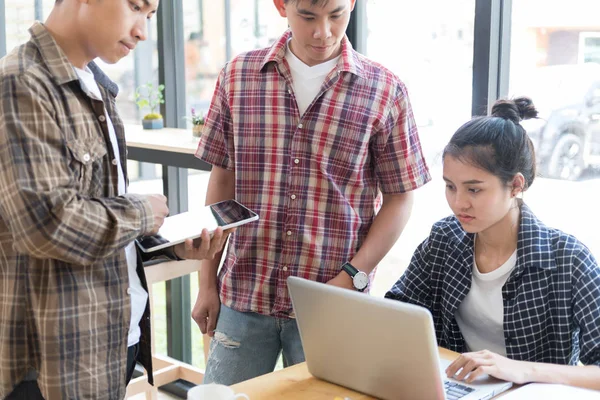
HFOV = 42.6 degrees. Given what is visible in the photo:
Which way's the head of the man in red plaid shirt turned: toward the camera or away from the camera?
toward the camera

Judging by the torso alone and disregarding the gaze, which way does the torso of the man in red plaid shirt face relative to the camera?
toward the camera

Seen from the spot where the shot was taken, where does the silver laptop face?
facing away from the viewer and to the right of the viewer

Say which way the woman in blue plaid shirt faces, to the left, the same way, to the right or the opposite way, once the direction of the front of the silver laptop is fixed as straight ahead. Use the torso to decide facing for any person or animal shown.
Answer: the opposite way

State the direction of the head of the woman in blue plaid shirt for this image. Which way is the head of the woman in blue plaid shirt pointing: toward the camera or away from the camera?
toward the camera

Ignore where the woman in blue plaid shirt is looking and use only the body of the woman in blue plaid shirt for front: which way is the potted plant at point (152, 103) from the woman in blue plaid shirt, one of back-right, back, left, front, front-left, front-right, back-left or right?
right

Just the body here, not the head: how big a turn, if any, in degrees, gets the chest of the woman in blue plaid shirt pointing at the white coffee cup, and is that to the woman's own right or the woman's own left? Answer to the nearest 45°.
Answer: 0° — they already face it

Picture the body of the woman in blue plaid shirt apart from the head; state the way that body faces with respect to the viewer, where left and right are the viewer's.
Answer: facing the viewer and to the left of the viewer

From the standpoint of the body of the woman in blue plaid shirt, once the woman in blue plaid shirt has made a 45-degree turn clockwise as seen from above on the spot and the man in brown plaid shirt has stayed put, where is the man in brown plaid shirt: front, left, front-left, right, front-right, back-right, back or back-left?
front-left

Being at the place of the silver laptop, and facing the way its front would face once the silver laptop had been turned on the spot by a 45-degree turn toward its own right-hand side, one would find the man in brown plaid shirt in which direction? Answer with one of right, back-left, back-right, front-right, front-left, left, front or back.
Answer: back

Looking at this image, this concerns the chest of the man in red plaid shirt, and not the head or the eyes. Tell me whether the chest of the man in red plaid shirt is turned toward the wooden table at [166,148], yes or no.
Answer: no

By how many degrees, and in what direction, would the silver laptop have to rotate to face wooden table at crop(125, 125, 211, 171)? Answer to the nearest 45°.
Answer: approximately 90° to its left

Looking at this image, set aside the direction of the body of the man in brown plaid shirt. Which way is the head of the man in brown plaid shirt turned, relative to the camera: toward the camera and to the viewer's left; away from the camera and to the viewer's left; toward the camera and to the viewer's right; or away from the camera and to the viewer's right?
toward the camera and to the viewer's right

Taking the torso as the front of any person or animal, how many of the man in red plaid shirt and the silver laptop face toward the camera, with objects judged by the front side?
1
